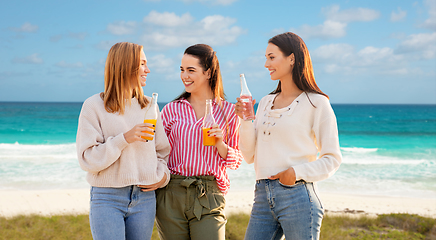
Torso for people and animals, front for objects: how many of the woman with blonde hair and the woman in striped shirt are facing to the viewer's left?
0

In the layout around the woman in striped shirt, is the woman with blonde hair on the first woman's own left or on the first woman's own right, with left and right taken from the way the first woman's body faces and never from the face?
on the first woman's own right

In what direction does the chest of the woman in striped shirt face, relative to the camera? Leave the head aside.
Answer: toward the camera

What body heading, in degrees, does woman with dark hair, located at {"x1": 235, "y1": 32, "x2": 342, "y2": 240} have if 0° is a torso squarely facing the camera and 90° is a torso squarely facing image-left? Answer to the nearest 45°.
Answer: approximately 45°

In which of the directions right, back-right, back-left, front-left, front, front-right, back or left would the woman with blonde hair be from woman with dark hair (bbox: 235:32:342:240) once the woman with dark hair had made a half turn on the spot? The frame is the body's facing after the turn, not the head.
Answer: back-left

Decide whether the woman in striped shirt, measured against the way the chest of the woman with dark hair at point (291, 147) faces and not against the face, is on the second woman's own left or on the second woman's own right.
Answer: on the second woman's own right

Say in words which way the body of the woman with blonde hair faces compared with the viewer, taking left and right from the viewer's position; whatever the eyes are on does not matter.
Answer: facing the viewer and to the right of the viewer

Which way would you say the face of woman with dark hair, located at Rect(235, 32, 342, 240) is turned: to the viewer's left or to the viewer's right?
to the viewer's left

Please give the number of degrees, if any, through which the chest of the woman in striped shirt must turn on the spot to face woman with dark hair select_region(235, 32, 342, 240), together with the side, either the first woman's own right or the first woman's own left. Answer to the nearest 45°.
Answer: approximately 45° to the first woman's own left

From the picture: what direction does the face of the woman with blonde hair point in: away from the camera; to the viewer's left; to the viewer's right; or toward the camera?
to the viewer's right

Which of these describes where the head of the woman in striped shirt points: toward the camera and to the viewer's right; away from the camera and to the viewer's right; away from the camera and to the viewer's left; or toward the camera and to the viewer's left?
toward the camera and to the viewer's left
